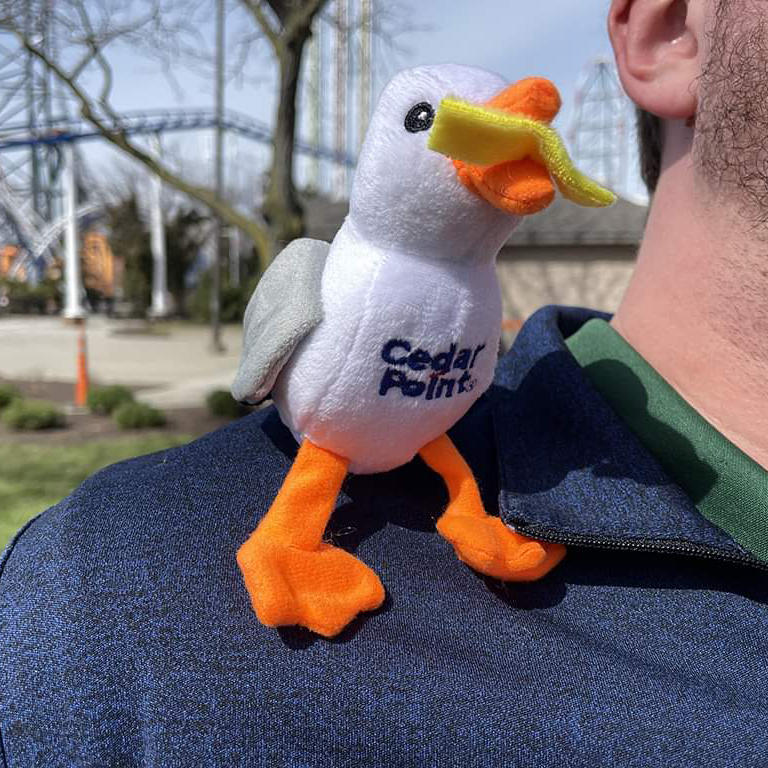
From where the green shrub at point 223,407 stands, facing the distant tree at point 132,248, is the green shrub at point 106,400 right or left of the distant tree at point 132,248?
left

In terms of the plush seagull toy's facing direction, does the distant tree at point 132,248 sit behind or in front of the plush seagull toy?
behind

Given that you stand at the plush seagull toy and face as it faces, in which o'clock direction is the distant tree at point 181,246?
The distant tree is roughly at 7 o'clock from the plush seagull toy.

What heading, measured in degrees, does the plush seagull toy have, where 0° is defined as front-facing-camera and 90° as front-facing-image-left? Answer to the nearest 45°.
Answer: approximately 315°

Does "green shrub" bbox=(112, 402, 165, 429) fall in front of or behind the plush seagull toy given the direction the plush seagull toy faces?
behind

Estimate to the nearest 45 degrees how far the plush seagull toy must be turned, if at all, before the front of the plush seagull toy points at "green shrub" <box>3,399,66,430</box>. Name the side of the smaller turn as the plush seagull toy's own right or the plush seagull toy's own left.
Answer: approximately 180°

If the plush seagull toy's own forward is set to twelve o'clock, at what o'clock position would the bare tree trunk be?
The bare tree trunk is roughly at 7 o'clock from the plush seagull toy.
